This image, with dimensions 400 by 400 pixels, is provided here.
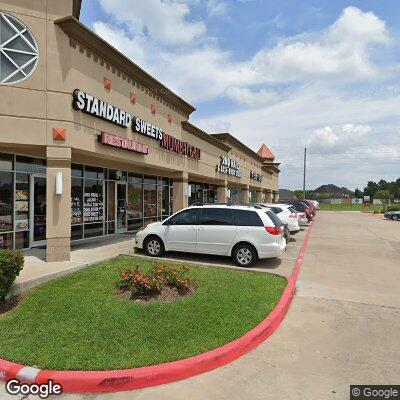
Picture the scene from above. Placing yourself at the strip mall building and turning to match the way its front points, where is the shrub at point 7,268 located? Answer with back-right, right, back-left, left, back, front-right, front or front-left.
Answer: front-right

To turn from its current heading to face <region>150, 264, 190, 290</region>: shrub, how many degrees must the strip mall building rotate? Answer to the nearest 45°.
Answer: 0° — it already faces it

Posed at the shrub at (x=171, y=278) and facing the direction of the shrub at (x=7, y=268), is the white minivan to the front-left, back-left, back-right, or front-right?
back-right

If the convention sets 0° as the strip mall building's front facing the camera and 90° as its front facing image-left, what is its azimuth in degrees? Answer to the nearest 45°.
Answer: approximately 315°

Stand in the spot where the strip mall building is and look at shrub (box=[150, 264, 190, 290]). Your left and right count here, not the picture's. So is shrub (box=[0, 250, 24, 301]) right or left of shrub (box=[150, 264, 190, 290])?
right
